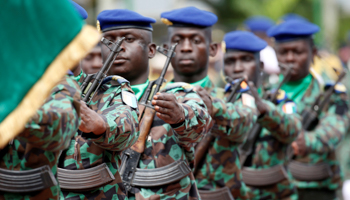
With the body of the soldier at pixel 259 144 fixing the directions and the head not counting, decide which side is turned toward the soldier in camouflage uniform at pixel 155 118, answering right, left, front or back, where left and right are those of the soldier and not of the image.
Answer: front

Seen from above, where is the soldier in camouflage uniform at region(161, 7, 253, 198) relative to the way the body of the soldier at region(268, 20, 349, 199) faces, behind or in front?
in front

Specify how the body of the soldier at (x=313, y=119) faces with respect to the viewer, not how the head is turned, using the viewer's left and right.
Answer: facing the viewer and to the left of the viewer

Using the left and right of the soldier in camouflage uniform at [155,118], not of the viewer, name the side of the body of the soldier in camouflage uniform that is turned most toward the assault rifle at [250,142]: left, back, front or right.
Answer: back

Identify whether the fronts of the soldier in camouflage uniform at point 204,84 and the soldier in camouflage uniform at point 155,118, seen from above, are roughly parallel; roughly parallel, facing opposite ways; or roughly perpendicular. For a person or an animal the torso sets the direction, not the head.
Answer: roughly parallel

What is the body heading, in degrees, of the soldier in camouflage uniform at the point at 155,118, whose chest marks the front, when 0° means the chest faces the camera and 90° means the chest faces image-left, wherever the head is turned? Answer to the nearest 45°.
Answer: approximately 45°

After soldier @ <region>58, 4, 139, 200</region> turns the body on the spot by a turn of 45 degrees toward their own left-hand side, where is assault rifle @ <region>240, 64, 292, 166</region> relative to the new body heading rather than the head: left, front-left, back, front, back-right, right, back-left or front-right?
back-left

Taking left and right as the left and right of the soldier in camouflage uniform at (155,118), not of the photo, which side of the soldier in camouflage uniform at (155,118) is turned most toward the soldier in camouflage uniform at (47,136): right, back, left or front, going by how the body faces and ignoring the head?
front

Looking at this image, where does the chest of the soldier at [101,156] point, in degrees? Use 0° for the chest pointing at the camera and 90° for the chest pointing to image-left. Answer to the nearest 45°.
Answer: approximately 45°

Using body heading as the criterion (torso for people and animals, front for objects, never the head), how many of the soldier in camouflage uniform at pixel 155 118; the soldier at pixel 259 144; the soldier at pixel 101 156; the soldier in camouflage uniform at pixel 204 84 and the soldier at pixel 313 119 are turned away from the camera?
0

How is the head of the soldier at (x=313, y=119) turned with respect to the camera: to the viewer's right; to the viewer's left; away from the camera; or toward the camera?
toward the camera

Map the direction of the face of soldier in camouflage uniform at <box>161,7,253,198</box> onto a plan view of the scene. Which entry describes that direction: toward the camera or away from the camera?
toward the camera

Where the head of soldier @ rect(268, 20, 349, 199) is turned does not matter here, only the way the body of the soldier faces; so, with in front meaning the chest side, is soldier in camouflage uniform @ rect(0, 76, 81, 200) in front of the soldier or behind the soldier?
in front
